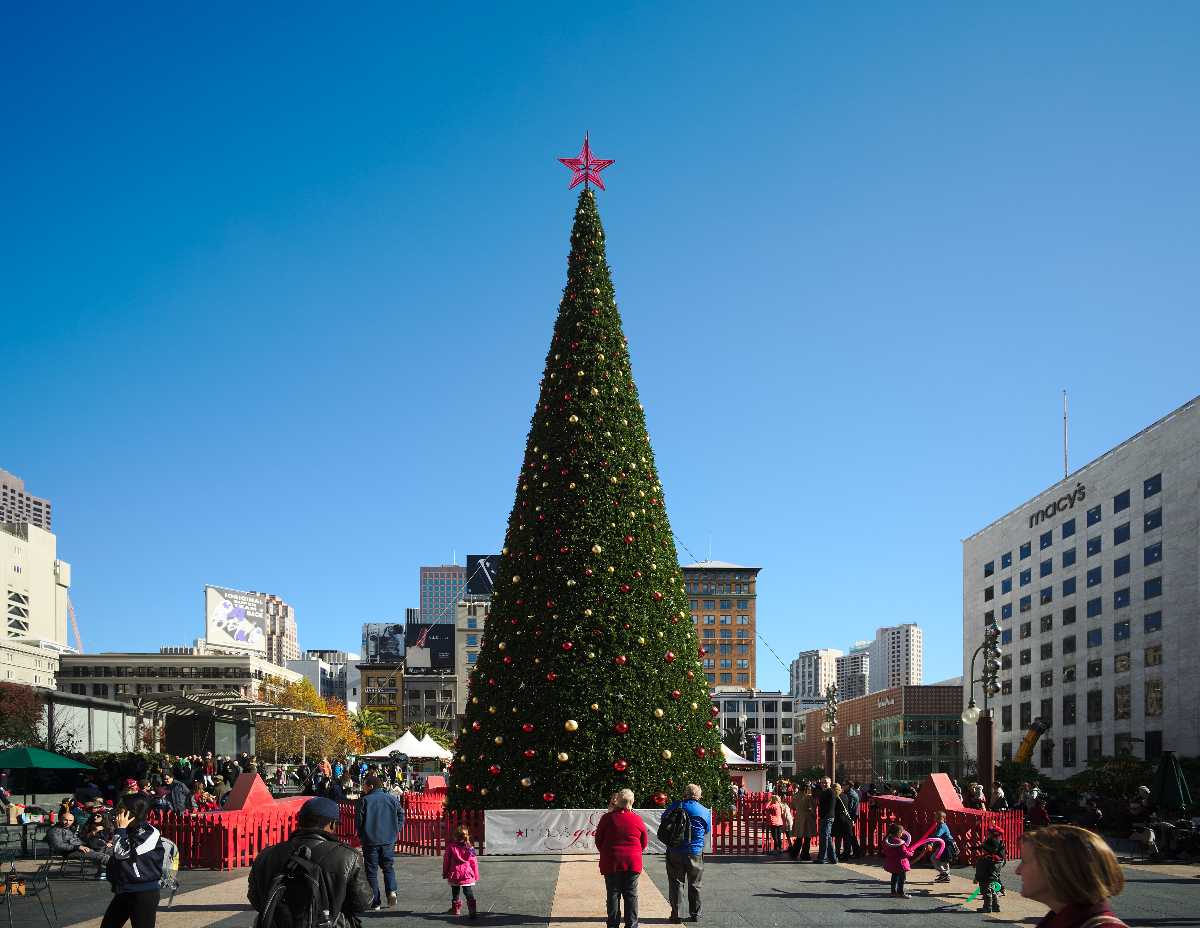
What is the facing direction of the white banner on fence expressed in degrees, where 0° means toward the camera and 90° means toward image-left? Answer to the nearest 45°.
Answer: approximately 0°

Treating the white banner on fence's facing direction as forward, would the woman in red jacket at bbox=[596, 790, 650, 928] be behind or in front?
in front

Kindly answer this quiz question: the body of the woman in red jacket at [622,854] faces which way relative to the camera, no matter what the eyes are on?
away from the camera

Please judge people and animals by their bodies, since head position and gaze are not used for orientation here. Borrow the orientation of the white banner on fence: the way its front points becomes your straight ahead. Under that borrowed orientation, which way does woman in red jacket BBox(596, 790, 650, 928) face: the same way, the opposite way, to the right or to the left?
the opposite way

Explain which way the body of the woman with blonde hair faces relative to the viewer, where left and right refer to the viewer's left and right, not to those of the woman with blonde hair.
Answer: facing to the left of the viewer

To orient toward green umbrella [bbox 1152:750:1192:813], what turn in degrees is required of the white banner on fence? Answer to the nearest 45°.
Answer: approximately 135° to its left

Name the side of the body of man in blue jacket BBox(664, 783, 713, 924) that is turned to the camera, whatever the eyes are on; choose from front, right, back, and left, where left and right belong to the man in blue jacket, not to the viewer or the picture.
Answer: back

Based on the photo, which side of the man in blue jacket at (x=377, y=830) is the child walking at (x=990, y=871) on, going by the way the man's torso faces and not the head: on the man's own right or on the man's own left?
on the man's own right

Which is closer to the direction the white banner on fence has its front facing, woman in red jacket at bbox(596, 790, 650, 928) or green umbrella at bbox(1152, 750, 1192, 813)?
the woman in red jacket

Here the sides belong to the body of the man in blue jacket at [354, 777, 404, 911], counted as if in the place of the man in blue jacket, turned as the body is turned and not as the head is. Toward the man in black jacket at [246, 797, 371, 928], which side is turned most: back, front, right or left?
back

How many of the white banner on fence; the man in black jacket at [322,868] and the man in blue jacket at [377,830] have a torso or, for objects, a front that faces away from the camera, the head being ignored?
2

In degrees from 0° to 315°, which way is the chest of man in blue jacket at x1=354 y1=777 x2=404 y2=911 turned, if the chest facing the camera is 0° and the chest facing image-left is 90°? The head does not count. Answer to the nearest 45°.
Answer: approximately 180°
